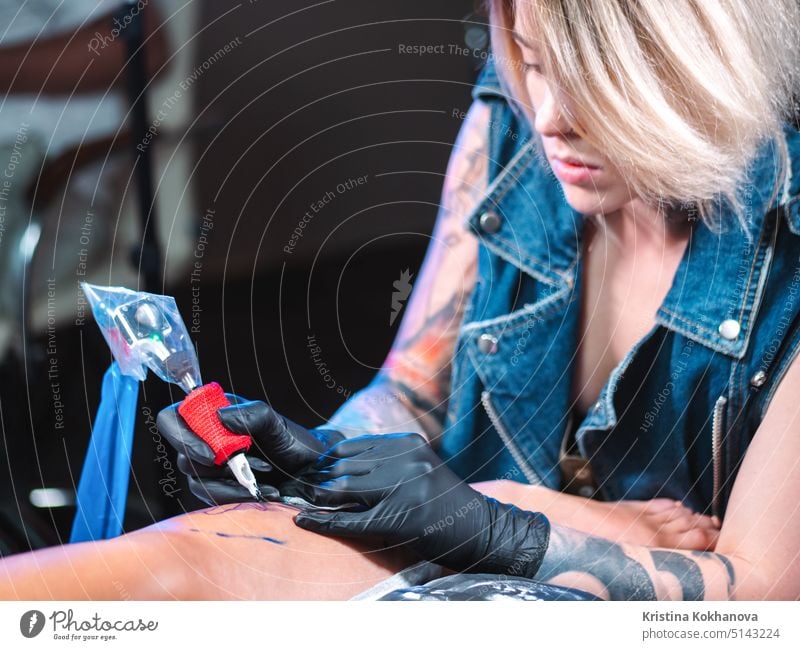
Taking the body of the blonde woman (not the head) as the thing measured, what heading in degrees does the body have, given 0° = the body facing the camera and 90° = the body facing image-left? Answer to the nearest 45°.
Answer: approximately 45°

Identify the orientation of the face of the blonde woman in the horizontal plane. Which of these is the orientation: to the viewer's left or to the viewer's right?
to the viewer's left
